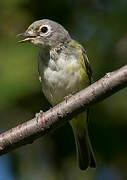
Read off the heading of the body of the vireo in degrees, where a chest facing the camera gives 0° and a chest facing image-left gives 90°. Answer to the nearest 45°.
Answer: approximately 45°
